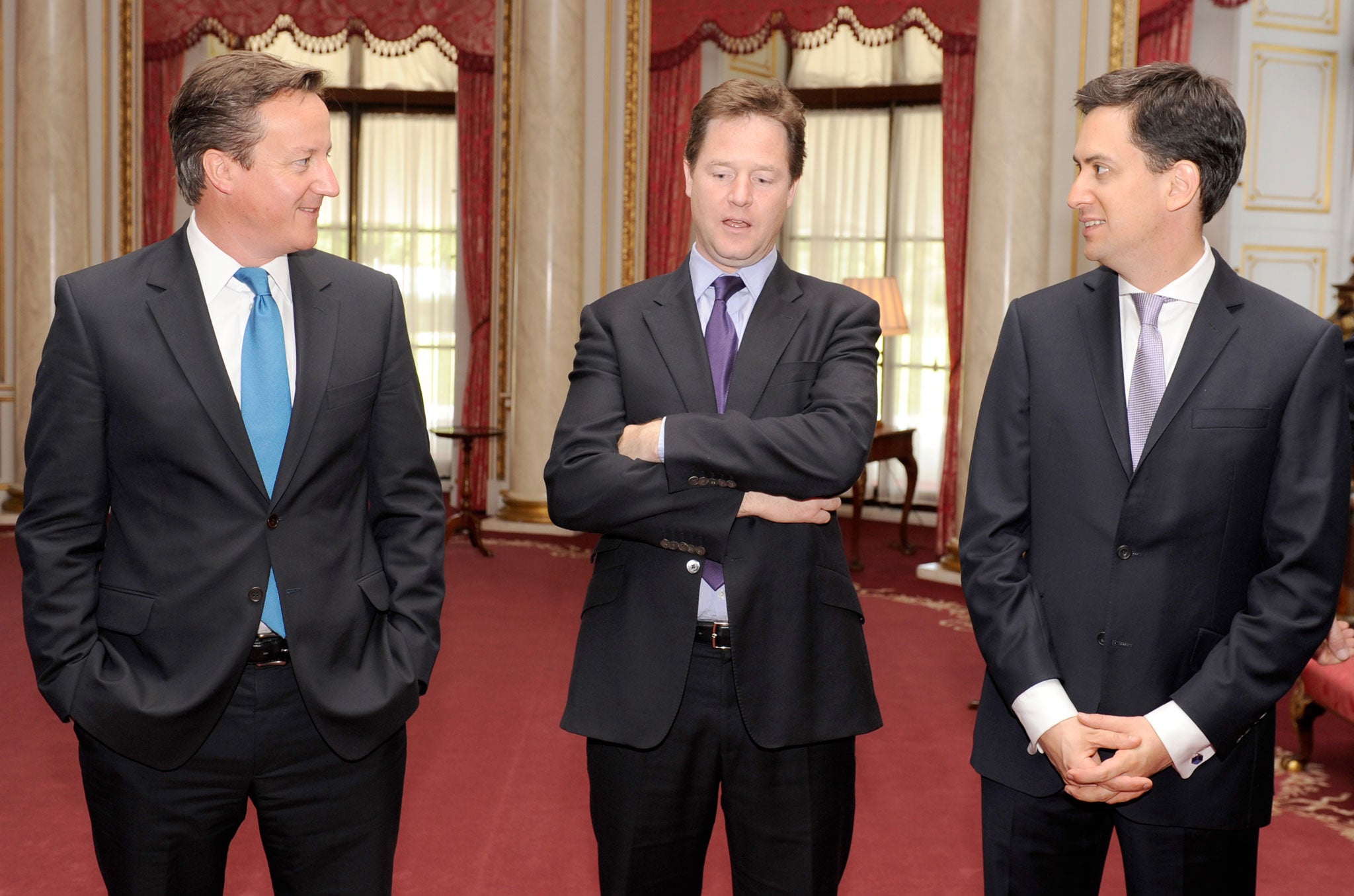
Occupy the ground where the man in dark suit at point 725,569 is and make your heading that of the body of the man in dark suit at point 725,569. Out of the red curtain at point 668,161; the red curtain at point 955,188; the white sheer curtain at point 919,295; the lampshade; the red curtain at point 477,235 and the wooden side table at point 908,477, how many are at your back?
6

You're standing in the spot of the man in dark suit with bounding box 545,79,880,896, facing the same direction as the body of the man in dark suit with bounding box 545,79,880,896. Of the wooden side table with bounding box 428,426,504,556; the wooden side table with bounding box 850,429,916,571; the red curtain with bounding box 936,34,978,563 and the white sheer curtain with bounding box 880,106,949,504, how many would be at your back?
4

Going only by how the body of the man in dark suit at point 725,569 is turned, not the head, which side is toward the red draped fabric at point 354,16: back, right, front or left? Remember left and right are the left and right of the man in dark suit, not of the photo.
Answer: back

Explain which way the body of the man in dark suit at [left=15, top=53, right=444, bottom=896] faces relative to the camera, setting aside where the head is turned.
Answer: toward the camera

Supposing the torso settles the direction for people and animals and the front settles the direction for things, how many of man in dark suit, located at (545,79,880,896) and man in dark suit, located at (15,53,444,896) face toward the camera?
2

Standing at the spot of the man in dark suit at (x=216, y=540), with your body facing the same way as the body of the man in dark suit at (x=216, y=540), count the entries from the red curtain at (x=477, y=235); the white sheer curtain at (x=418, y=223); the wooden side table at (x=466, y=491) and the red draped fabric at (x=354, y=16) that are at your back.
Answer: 4

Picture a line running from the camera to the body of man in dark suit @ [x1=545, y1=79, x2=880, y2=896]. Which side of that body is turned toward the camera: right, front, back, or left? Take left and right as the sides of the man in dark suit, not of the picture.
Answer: front

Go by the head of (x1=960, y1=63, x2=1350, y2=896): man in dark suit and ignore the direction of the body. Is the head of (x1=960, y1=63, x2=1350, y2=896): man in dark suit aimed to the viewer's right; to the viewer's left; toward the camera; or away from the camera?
to the viewer's left

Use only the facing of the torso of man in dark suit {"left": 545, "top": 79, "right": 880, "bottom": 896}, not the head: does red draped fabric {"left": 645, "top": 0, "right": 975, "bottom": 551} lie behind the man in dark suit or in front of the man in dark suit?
behind
